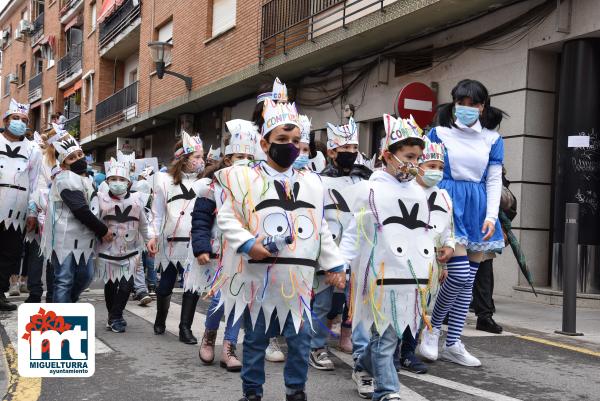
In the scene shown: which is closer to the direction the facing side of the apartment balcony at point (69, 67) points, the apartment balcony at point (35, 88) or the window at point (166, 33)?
the window

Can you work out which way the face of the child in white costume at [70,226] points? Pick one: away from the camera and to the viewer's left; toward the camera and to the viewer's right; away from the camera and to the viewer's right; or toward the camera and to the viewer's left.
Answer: toward the camera and to the viewer's right

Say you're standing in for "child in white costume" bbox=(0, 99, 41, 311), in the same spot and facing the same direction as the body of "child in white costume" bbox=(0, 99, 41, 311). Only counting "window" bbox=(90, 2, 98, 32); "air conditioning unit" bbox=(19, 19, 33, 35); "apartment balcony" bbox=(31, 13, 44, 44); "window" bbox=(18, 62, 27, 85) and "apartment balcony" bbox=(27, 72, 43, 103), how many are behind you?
5

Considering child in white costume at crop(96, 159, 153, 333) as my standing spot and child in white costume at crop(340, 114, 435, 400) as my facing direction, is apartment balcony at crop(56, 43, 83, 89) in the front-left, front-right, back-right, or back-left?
back-left

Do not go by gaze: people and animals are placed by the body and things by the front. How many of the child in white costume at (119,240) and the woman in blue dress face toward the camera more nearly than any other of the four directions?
2

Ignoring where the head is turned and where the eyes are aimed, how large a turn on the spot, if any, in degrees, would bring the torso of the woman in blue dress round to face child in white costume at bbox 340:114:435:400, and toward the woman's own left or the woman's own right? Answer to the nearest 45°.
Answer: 0° — they already face them

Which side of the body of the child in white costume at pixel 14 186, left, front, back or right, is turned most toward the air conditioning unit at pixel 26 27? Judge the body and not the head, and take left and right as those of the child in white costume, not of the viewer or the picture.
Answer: back
